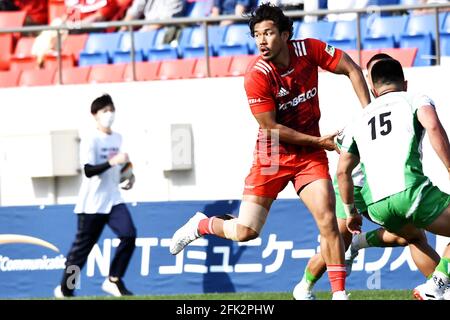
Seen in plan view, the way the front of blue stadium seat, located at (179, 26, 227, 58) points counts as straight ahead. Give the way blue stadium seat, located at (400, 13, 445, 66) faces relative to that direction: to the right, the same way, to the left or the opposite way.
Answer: the same way

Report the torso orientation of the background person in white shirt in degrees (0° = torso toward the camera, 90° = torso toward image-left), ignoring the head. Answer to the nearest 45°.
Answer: approximately 315°

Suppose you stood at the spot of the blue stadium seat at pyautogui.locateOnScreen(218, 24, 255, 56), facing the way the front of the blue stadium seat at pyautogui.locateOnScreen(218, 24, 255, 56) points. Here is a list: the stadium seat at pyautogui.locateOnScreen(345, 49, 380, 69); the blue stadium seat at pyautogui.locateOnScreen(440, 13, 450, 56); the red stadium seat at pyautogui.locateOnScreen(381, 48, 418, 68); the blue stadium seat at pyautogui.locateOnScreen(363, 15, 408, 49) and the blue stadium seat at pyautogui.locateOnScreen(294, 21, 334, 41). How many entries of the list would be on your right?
0

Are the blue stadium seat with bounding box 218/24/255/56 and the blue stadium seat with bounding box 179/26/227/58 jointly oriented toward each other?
no

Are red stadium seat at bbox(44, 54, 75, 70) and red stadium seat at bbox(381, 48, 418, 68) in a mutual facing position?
no

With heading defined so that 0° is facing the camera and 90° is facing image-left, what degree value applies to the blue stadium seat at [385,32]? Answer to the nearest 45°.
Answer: approximately 45°

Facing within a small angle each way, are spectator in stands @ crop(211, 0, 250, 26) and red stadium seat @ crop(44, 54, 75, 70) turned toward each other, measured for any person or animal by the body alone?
no

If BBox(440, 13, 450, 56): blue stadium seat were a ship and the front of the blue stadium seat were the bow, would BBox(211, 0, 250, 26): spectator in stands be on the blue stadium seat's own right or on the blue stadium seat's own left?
on the blue stadium seat's own right

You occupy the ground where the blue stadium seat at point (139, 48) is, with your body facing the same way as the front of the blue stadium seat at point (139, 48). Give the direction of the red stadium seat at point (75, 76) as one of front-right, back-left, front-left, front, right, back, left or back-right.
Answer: front-right

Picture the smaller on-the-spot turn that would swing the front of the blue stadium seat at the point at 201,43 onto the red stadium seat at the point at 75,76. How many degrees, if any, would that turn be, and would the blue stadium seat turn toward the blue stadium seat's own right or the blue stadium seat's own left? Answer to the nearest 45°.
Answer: approximately 45° to the blue stadium seat's own right

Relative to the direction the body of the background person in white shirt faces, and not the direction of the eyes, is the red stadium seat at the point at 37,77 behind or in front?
behind

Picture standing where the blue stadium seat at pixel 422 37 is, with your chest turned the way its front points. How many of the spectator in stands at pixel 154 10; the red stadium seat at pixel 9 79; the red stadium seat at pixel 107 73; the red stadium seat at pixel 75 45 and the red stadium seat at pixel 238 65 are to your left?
0

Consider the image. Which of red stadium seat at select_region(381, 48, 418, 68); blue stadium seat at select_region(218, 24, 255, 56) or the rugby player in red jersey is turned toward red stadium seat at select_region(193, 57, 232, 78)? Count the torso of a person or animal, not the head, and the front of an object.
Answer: the blue stadium seat

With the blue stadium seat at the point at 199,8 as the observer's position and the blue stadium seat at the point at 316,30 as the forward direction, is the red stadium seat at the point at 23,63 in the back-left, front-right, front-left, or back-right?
back-right

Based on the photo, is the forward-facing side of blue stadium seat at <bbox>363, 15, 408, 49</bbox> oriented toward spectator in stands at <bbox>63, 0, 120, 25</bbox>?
no

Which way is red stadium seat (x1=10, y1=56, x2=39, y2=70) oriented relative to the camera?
toward the camera

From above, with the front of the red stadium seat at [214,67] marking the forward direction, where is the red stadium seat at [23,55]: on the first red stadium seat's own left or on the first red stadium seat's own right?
on the first red stadium seat's own right

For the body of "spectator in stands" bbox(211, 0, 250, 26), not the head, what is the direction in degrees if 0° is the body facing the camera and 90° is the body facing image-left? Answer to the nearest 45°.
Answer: approximately 0°
